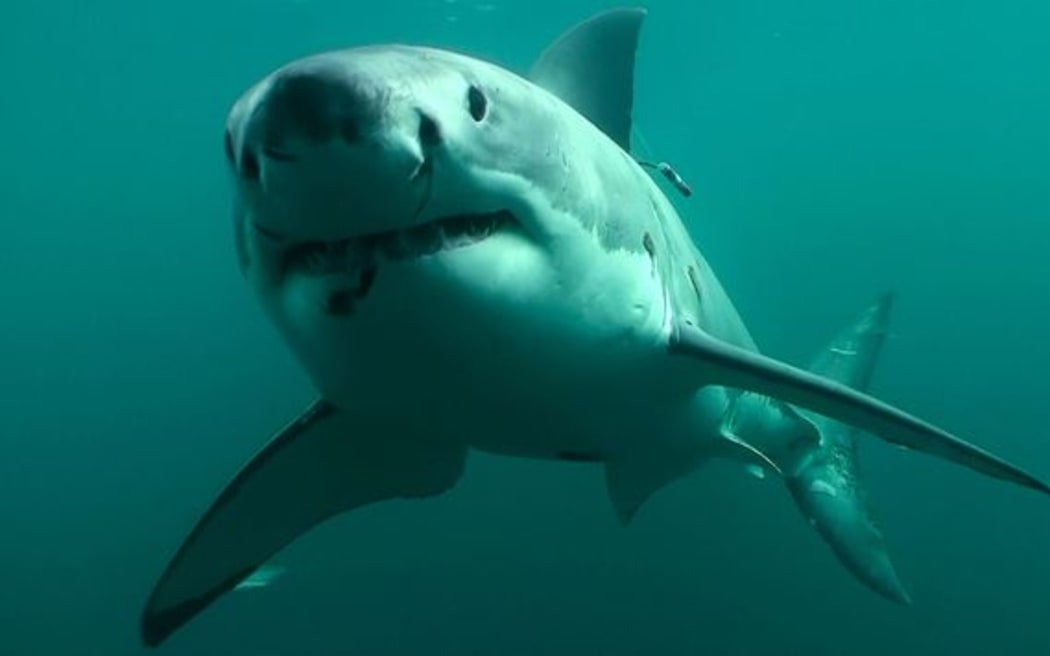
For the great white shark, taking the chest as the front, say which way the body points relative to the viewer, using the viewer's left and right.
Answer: facing the viewer and to the left of the viewer
